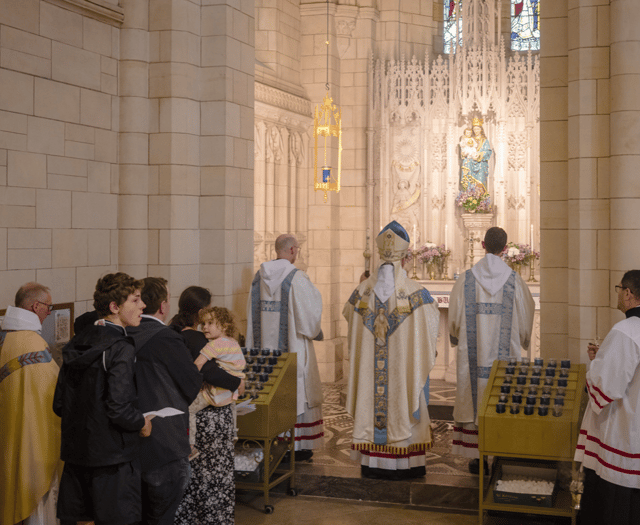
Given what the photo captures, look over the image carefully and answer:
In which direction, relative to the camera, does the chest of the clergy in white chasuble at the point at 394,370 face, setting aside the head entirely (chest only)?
away from the camera

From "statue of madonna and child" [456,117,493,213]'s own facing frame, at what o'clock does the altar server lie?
The altar server is roughly at 12 o'clock from the statue of madonna and child.

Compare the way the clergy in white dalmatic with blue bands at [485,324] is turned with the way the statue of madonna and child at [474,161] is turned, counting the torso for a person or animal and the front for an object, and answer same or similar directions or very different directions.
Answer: very different directions

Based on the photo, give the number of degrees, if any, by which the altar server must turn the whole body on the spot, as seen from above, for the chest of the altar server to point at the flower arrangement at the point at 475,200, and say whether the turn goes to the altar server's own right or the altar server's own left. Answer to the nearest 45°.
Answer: approximately 45° to the altar server's own right

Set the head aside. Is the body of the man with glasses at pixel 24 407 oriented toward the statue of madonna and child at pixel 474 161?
yes

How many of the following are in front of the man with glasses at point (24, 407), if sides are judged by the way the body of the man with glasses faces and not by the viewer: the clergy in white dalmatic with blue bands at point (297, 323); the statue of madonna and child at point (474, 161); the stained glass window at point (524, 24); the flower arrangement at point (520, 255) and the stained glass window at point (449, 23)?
5

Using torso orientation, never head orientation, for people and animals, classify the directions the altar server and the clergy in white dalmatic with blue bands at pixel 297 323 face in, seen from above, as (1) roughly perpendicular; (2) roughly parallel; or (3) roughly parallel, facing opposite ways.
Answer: roughly perpendicular

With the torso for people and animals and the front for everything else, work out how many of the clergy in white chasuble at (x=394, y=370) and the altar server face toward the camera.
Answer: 0

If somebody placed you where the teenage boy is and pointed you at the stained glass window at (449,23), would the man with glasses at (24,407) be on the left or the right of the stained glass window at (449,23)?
left

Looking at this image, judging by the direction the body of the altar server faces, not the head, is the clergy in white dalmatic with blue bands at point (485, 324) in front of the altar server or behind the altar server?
in front

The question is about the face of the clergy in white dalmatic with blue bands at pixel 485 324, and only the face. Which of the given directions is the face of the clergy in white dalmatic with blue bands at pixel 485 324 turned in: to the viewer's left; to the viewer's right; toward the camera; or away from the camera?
away from the camera

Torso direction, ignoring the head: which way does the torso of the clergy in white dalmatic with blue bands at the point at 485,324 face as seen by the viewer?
away from the camera

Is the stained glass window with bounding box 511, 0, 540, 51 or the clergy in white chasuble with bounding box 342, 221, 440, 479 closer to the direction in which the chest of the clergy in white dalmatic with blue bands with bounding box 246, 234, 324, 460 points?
the stained glass window

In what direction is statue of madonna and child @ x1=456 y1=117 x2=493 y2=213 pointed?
toward the camera

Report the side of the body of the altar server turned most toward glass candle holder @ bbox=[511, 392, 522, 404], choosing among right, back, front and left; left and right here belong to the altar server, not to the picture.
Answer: front

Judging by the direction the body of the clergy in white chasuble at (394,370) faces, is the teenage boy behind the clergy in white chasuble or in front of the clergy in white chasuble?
behind

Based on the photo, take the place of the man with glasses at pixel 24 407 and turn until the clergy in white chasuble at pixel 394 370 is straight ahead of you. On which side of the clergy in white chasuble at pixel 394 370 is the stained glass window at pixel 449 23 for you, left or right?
left
